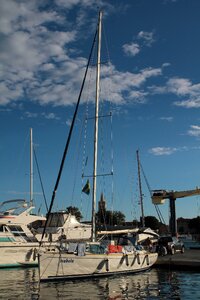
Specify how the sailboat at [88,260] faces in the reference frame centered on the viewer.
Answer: facing the viewer and to the left of the viewer

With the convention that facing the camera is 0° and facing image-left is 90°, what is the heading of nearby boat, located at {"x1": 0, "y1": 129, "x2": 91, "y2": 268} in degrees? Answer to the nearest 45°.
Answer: approximately 90°

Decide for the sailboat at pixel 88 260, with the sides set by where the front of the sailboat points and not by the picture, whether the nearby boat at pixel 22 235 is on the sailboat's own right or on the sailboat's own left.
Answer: on the sailboat's own right

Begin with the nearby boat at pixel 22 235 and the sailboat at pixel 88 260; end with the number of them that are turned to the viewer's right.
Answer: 0

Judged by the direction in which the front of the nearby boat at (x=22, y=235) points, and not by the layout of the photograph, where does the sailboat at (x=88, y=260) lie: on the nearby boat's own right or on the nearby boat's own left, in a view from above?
on the nearby boat's own left
